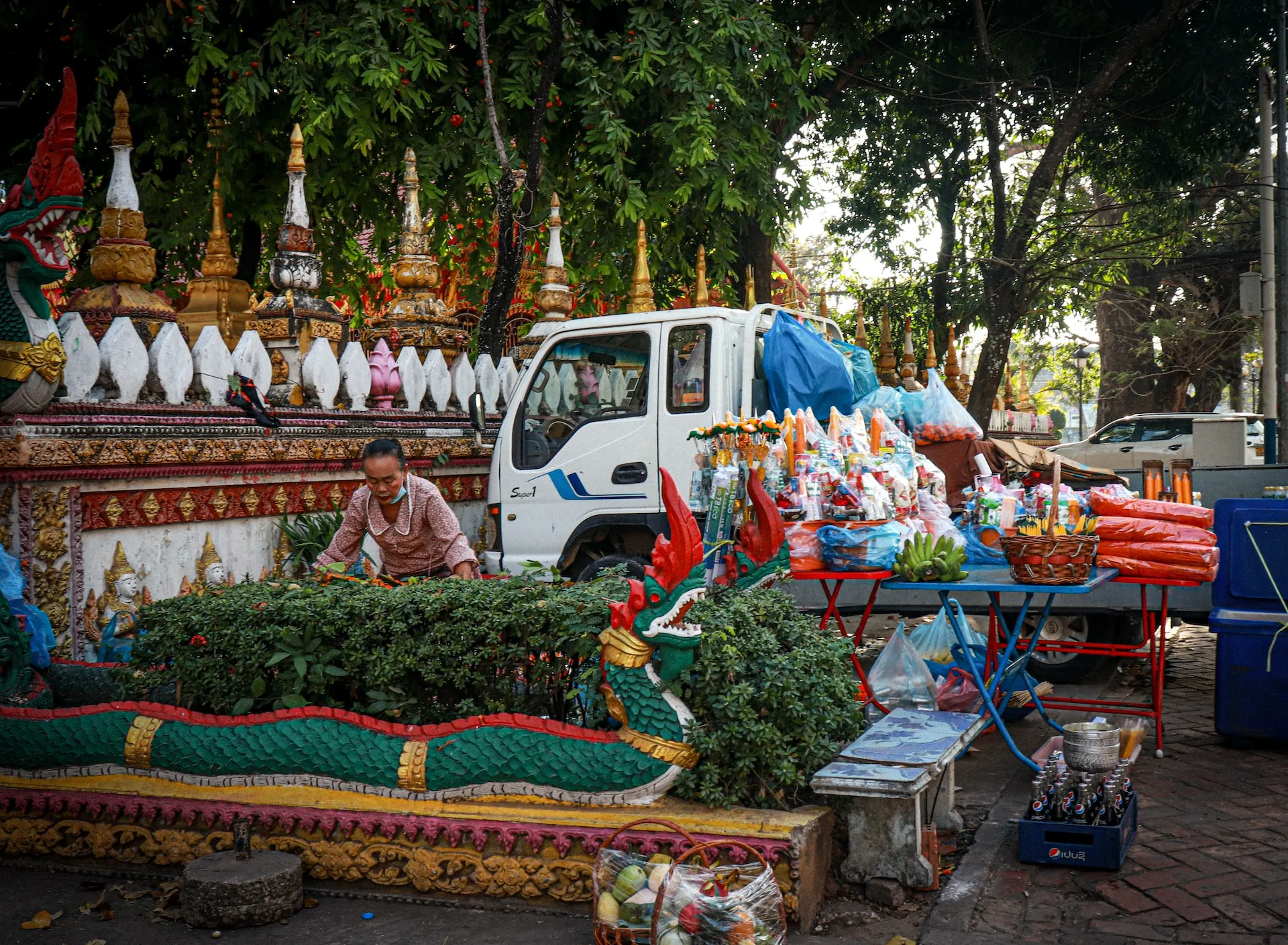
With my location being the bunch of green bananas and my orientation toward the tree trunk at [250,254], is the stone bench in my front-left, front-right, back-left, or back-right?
back-left

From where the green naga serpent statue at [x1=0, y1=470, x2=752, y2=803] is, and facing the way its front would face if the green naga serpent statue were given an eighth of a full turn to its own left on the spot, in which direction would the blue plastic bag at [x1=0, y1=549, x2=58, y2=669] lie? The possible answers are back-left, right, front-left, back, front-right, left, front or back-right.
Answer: left

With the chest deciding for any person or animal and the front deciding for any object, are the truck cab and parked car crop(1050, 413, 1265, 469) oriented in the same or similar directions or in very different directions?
same or similar directions

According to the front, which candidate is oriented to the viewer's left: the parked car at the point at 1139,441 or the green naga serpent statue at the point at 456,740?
the parked car

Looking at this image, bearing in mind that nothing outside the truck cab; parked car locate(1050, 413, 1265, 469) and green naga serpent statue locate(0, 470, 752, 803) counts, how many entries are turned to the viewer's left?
2

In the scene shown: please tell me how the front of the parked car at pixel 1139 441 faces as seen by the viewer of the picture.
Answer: facing to the left of the viewer

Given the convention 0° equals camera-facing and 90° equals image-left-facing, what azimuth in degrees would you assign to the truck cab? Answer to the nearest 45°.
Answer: approximately 90°

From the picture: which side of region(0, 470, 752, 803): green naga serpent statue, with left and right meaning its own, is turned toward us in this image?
right

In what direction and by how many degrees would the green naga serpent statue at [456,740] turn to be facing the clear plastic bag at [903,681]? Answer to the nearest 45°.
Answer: approximately 45° to its left

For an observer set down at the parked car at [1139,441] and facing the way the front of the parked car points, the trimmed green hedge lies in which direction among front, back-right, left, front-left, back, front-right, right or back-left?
left

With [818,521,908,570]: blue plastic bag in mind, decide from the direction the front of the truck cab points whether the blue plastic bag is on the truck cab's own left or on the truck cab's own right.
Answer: on the truck cab's own left

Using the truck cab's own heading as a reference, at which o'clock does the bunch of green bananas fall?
The bunch of green bananas is roughly at 8 o'clock from the truck cab.

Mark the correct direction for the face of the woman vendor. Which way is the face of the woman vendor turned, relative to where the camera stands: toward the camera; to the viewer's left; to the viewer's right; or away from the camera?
toward the camera

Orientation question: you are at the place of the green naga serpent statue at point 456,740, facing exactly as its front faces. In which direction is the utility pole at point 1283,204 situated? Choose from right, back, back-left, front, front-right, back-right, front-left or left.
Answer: front-left

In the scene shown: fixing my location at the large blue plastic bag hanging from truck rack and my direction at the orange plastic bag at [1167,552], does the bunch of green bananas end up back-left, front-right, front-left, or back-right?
front-right

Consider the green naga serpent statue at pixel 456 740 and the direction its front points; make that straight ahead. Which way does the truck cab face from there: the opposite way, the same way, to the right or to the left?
the opposite way

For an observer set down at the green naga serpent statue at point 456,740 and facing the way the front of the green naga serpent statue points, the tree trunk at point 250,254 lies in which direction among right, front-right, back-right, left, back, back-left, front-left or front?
left

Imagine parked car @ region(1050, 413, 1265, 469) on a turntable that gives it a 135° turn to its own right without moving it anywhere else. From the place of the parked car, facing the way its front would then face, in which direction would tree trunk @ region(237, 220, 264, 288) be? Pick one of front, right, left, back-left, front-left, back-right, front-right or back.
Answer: back
